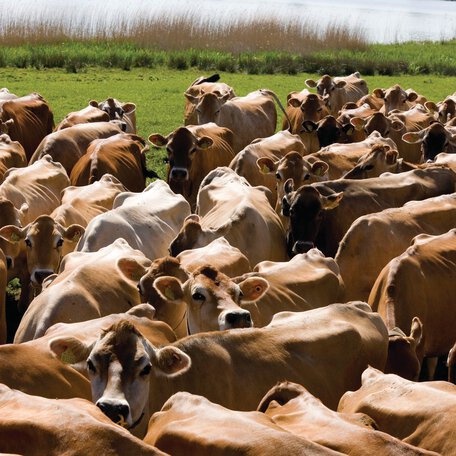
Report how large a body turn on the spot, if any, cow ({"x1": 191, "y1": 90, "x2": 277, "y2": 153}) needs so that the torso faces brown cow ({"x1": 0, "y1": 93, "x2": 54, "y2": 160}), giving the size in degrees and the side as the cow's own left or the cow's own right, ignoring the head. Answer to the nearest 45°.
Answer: approximately 45° to the cow's own right

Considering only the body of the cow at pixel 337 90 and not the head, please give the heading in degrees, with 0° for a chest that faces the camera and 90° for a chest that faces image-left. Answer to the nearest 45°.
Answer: approximately 45°

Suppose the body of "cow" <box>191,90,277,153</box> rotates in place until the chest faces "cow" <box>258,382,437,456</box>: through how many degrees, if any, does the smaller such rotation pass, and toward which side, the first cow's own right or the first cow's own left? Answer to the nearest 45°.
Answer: approximately 45° to the first cow's own left

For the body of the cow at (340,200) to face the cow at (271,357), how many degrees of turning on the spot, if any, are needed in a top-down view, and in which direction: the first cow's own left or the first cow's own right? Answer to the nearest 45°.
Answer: approximately 45° to the first cow's own left

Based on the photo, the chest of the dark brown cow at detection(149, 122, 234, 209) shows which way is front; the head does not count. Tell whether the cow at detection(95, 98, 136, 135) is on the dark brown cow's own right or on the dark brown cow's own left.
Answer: on the dark brown cow's own right

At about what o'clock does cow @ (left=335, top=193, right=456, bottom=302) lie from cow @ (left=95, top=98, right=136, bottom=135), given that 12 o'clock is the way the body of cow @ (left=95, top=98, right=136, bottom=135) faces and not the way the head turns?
cow @ (left=335, top=193, right=456, bottom=302) is roughly at 10 o'clock from cow @ (left=95, top=98, right=136, bottom=135).
